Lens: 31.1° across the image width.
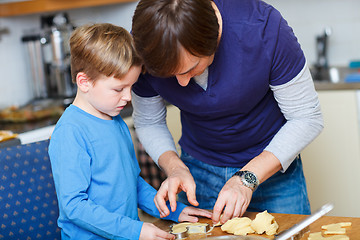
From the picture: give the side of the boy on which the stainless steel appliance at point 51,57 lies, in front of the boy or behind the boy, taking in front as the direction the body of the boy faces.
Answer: behind

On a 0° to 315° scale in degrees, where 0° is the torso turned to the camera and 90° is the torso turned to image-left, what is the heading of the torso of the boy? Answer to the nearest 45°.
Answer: approximately 315°

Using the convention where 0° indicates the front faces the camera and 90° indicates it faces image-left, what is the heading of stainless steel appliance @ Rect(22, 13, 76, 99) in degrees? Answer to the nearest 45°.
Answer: approximately 315°

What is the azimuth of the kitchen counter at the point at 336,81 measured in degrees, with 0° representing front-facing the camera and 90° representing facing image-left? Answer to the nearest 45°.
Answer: approximately 0°

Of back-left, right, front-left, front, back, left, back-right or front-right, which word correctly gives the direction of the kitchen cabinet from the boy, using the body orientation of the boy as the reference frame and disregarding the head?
left

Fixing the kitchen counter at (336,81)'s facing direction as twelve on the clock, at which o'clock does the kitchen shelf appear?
The kitchen shelf is roughly at 3 o'clock from the kitchen counter.

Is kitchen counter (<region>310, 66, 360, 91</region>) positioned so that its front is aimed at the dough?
yes

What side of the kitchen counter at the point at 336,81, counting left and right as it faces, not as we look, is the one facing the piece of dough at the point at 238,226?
front

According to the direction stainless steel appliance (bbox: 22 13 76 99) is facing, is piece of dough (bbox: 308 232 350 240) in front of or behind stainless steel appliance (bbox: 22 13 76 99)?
in front
